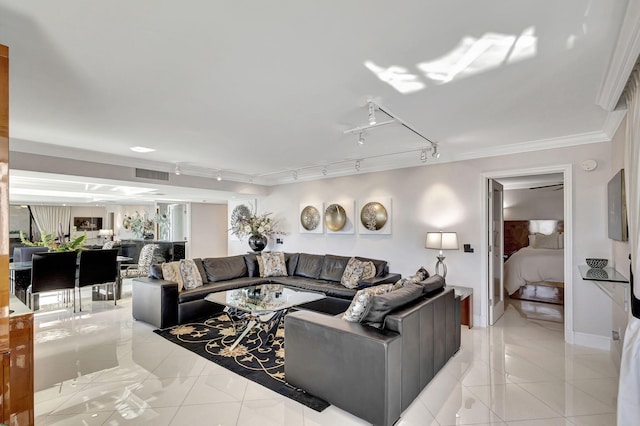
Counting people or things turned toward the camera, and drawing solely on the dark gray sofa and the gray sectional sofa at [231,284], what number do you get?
1

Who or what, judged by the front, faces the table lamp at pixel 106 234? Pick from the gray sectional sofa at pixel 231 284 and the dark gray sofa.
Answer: the dark gray sofa

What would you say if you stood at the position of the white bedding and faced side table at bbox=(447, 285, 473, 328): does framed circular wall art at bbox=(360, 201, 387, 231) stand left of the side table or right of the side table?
right

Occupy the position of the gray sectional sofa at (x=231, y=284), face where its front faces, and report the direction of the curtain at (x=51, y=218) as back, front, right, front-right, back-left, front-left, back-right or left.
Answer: back-right

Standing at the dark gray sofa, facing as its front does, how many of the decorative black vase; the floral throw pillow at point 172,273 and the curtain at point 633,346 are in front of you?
2

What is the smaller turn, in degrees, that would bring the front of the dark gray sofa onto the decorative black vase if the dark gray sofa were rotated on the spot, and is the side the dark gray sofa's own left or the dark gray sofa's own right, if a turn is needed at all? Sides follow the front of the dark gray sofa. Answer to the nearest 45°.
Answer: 0° — it already faces it

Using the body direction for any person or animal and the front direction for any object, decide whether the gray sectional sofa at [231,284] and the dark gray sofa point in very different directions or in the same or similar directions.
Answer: very different directions

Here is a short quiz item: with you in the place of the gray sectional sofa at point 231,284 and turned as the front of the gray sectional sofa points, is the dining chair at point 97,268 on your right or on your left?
on your right

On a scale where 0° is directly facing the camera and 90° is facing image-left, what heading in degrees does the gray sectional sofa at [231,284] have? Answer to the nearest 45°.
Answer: approximately 0°

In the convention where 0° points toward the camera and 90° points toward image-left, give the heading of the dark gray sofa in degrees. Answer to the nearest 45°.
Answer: approximately 135°

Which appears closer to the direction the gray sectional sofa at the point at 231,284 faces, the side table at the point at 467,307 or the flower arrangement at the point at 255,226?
the side table

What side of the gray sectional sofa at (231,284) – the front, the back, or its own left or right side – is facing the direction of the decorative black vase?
back
